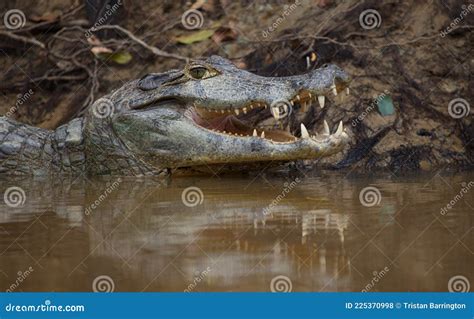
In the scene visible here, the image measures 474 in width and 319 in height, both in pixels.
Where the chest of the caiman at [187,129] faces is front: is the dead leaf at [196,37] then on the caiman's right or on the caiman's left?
on the caiman's left

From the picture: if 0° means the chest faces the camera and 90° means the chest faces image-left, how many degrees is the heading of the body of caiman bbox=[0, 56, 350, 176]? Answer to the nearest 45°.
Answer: approximately 270°

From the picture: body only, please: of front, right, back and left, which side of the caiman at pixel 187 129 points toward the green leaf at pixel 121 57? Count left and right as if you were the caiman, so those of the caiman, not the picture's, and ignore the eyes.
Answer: left

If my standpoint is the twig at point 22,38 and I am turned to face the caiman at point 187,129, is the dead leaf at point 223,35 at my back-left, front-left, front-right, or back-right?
front-left

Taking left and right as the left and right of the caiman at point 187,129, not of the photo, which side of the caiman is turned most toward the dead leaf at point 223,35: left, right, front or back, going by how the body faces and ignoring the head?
left

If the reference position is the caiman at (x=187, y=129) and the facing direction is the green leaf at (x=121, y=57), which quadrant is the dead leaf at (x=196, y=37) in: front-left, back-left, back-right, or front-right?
front-right

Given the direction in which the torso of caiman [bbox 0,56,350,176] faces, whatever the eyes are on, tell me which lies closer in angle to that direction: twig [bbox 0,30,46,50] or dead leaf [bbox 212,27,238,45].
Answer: the dead leaf

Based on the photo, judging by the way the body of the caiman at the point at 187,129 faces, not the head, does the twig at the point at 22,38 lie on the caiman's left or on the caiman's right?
on the caiman's left

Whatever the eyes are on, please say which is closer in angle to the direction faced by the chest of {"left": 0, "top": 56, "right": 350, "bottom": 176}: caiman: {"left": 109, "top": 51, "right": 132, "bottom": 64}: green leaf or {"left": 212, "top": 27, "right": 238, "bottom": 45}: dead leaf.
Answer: the dead leaf

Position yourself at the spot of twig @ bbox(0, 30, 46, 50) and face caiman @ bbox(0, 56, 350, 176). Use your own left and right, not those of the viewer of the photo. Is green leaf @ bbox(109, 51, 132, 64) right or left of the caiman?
left
